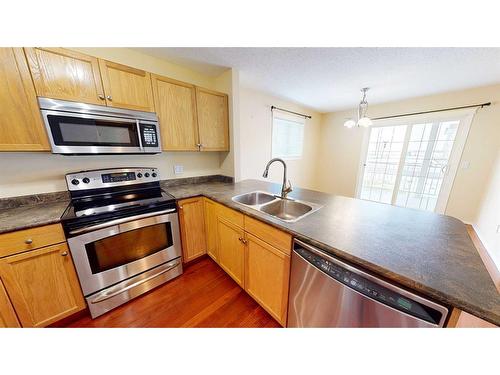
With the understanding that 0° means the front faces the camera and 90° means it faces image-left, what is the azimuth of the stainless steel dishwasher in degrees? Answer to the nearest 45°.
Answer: approximately 45°

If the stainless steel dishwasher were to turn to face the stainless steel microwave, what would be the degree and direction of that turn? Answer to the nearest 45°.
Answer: approximately 45° to its right

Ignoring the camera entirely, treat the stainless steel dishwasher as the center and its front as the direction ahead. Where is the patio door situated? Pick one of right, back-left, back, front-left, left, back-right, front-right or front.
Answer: back-right

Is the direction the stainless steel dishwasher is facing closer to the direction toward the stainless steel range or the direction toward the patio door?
the stainless steel range

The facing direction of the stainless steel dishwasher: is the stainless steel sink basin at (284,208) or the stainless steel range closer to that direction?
the stainless steel range

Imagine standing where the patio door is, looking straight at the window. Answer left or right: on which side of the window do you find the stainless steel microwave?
left

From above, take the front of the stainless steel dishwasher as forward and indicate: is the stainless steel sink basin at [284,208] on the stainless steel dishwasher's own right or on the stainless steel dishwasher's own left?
on the stainless steel dishwasher's own right

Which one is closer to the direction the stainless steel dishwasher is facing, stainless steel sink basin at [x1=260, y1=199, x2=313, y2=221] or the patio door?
the stainless steel sink basin

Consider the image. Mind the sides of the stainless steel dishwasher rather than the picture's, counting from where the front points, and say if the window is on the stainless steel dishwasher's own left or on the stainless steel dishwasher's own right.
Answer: on the stainless steel dishwasher's own right

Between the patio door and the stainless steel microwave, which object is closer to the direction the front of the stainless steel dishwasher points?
the stainless steel microwave
